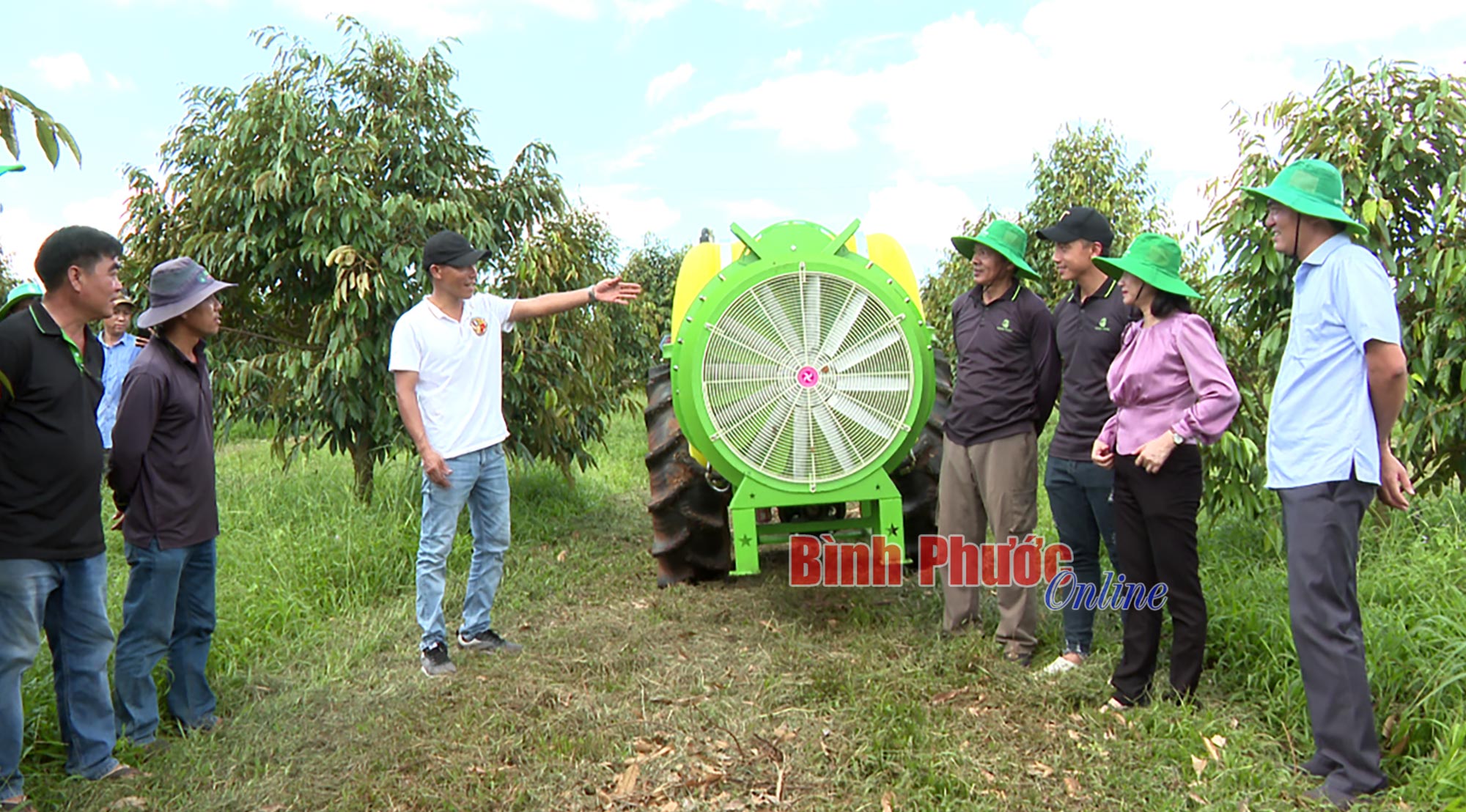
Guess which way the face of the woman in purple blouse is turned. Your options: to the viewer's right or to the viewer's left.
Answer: to the viewer's left

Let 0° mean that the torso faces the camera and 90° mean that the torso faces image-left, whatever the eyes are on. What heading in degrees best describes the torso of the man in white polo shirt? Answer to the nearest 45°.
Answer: approximately 315°

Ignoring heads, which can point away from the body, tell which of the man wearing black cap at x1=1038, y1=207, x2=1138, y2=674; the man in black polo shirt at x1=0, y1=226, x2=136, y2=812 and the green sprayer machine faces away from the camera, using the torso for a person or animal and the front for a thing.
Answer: the green sprayer machine

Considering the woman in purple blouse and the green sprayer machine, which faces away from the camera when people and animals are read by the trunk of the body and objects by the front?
the green sprayer machine

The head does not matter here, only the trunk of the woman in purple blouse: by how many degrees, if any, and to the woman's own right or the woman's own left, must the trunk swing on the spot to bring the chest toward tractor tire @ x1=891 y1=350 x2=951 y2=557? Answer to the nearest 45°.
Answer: approximately 90° to the woman's own right

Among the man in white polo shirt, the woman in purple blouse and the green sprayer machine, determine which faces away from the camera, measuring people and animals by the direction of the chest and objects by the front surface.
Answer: the green sprayer machine

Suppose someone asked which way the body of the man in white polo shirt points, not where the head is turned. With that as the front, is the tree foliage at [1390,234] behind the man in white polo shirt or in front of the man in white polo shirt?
in front

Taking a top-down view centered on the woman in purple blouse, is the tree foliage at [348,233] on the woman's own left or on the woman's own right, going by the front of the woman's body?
on the woman's own right

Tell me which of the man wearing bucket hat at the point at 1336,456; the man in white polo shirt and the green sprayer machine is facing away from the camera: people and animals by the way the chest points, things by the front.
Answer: the green sprayer machine

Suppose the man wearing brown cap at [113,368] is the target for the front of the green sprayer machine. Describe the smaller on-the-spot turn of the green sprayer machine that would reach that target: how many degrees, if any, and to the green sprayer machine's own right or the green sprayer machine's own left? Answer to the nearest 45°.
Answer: approximately 90° to the green sprayer machine's own left
